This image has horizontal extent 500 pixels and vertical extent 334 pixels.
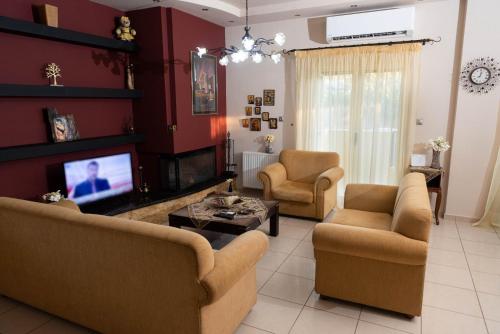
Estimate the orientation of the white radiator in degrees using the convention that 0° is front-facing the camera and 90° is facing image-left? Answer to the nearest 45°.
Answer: approximately 0°

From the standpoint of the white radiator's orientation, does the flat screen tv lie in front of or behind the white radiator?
in front

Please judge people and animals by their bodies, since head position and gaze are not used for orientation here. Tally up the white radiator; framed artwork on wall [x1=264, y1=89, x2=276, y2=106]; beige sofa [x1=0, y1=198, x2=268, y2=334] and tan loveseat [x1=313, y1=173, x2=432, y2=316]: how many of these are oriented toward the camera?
2

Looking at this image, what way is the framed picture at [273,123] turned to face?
toward the camera

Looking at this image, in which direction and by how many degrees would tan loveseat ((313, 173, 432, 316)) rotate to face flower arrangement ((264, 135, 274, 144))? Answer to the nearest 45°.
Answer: approximately 45° to its right

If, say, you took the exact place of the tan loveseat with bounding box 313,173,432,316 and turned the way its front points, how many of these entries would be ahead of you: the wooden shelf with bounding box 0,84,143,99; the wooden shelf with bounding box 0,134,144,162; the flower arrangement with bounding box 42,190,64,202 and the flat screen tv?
4

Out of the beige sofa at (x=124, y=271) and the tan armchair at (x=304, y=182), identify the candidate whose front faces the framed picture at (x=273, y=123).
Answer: the beige sofa

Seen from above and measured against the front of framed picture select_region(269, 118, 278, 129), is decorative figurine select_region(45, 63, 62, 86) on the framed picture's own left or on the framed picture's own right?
on the framed picture's own right

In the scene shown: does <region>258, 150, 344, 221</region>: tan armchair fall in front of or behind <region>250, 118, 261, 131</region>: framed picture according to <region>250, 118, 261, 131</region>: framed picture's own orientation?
in front

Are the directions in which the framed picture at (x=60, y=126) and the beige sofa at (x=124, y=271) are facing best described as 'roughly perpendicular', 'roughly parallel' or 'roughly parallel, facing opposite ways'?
roughly perpendicular

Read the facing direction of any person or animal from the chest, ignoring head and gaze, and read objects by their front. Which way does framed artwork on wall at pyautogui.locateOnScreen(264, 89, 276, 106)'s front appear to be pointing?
toward the camera

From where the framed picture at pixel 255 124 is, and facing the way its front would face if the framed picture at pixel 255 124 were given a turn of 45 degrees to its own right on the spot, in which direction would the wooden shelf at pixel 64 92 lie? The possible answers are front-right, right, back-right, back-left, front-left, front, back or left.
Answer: front

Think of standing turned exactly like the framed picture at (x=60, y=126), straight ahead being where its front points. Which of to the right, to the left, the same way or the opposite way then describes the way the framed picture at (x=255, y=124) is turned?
to the right

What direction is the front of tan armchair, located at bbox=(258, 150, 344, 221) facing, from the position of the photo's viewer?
facing the viewer and to the left of the viewer

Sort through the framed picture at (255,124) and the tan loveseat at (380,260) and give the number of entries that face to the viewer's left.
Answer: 1

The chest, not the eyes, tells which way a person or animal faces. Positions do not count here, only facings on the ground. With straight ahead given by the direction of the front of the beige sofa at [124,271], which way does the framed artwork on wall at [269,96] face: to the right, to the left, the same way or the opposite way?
the opposite way

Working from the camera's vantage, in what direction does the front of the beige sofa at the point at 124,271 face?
facing away from the viewer and to the right of the viewer
